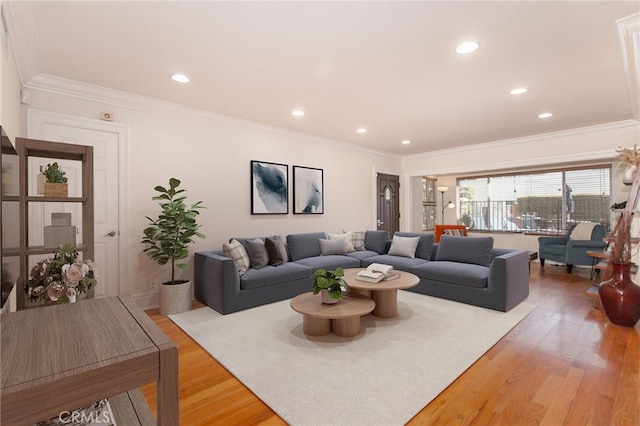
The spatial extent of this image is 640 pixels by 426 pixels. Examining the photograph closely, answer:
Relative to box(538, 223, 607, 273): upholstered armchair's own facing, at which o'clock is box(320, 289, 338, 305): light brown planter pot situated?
The light brown planter pot is roughly at 11 o'clock from the upholstered armchair.

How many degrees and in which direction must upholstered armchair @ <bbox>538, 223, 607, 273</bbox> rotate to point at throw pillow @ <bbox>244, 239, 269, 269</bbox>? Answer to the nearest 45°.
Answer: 0° — it already faces it

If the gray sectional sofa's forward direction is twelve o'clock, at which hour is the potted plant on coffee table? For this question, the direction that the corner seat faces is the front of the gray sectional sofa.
The potted plant on coffee table is roughly at 1 o'clock from the gray sectional sofa.

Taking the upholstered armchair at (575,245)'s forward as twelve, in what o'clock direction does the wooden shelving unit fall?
The wooden shelving unit is roughly at 11 o'clock from the upholstered armchair.

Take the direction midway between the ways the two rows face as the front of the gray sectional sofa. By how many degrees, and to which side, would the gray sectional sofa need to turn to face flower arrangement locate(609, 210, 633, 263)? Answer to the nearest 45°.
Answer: approximately 90° to its left

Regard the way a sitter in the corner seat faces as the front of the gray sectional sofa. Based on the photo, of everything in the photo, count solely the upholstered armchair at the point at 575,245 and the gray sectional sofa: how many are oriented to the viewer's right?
0

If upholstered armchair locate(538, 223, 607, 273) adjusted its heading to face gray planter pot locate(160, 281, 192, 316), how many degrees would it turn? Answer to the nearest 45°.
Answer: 0° — it already faces it

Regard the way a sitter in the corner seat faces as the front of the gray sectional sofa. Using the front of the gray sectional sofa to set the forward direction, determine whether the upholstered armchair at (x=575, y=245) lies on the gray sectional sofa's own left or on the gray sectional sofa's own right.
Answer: on the gray sectional sofa's own left

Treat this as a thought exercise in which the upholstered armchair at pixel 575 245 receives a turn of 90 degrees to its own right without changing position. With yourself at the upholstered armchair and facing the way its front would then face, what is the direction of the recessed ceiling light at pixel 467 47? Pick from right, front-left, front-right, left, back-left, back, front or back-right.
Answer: back-left

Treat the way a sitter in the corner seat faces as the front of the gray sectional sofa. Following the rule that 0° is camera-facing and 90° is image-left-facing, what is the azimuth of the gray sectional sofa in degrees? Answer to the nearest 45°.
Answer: approximately 0°

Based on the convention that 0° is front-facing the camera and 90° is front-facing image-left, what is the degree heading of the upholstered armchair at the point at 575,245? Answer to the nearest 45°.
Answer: approximately 45°

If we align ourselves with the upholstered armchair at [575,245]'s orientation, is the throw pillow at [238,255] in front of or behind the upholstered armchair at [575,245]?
in front

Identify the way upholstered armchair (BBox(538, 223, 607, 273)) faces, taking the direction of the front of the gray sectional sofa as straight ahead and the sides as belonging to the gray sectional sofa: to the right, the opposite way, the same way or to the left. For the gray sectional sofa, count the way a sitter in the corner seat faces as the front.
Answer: to the right

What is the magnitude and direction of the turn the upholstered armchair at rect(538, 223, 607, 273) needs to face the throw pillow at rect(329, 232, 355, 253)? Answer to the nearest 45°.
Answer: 0° — it already faces it

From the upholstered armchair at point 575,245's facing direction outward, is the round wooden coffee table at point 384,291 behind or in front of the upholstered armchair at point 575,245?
in front

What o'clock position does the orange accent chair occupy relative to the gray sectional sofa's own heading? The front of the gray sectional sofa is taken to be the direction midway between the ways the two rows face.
The orange accent chair is roughly at 7 o'clock from the gray sectional sofa.
